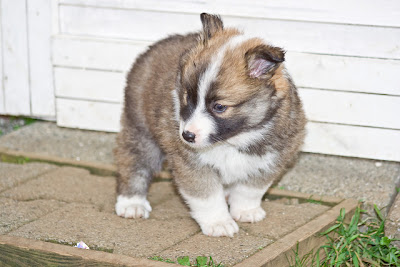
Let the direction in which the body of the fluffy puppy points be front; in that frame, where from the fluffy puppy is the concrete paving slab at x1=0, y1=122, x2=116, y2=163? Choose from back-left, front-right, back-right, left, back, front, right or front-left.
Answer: back

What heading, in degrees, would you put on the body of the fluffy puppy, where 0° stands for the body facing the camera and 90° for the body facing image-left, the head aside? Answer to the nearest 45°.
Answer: approximately 315°

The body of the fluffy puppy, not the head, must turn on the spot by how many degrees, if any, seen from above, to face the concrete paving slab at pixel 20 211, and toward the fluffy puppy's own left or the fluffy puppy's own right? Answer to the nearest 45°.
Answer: approximately 135° to the fluffy puppy's own right

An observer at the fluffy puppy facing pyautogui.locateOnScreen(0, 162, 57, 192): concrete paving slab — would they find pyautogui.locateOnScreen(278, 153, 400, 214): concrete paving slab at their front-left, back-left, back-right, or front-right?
back-right
